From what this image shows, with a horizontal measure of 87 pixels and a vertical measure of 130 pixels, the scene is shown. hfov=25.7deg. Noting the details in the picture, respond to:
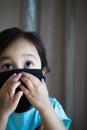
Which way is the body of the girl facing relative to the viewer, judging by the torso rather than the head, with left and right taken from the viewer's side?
facing the viewer
